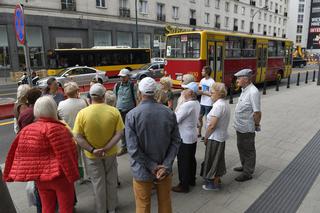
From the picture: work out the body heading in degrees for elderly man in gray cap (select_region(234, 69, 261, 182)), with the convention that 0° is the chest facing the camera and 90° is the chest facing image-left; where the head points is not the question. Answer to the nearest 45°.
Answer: approximately 90°

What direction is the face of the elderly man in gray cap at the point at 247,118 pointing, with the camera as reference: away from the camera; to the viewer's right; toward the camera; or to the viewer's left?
to the viewer's left

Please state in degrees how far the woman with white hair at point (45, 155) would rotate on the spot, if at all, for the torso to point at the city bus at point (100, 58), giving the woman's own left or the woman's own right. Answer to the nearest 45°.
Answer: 0° — they already face it

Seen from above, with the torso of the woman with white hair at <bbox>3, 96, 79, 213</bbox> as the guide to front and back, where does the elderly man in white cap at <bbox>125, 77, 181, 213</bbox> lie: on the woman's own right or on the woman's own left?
on the woman's own right

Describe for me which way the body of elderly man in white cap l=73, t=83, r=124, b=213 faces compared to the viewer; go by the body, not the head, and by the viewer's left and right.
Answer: facing away from the viewer

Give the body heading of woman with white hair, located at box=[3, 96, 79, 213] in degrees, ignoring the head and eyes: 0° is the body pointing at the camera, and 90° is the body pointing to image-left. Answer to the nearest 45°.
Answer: approximately 180°

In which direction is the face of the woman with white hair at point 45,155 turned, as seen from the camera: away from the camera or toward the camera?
away from the camera

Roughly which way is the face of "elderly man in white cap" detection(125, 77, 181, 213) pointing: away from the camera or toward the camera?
away from the camera

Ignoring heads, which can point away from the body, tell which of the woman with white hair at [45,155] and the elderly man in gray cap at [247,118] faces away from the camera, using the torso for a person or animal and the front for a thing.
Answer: the woman with white hair

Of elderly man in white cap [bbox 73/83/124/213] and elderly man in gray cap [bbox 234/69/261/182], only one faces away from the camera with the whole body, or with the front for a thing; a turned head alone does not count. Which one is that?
elderly man in white cap [bbox 73/83/124/213]

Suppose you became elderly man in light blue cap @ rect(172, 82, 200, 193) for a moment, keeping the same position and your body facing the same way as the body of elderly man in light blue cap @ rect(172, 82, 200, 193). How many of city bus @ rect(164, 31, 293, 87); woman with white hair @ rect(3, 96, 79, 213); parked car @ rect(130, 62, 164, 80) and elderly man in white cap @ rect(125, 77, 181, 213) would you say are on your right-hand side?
2

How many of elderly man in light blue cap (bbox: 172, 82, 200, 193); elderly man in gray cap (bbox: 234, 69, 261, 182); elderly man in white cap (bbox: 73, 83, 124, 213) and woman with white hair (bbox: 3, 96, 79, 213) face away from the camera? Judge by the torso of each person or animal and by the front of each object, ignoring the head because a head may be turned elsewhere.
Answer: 2
